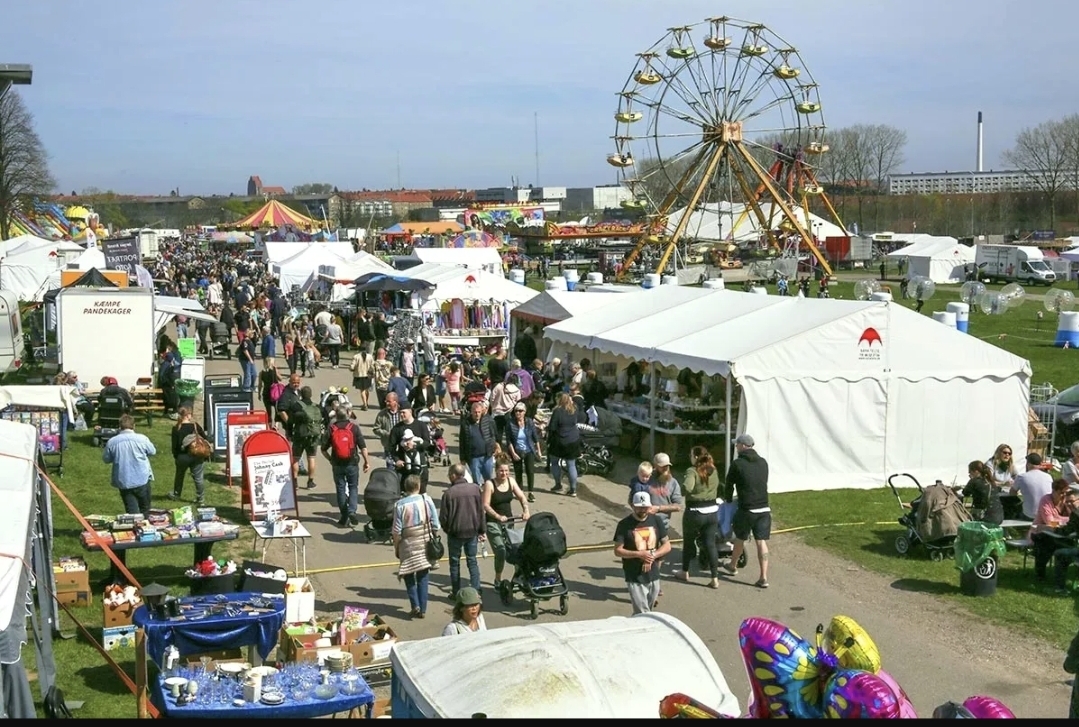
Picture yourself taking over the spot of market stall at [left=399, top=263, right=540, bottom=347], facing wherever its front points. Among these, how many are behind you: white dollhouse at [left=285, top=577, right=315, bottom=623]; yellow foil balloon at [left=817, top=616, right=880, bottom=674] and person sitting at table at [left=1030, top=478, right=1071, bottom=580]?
0

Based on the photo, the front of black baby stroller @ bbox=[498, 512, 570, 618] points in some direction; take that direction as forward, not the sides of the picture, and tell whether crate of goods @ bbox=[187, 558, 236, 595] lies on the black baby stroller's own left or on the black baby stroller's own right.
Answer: on the black baby stroller's own right

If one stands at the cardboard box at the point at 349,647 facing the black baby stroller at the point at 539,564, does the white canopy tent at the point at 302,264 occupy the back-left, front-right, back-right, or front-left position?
front-left

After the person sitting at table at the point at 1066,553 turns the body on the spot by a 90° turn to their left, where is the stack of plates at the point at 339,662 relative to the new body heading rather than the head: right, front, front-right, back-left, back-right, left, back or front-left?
front-right

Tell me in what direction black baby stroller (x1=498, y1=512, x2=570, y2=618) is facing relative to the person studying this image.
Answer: facing the viewer and to the right of the viewer

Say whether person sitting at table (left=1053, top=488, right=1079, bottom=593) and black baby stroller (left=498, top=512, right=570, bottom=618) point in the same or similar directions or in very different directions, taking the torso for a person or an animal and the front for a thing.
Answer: very different directions

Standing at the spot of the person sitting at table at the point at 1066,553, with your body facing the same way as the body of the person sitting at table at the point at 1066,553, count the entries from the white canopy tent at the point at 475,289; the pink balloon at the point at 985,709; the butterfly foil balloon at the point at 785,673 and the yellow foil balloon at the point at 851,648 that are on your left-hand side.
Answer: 3

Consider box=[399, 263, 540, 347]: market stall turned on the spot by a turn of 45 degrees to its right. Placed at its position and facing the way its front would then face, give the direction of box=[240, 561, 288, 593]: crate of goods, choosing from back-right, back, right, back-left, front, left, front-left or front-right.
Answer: front-left

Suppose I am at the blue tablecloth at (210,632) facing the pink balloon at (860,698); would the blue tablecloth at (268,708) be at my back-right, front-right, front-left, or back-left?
front-right

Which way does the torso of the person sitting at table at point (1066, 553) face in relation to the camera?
to the viewer's left

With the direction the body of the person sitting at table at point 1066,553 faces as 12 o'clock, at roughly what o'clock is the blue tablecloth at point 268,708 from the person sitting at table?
The blue tablecloth is roughly at 10 o'clock from the person sitting at table.
